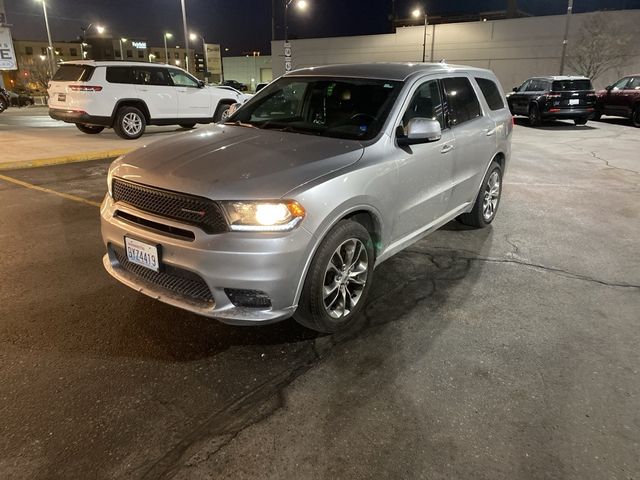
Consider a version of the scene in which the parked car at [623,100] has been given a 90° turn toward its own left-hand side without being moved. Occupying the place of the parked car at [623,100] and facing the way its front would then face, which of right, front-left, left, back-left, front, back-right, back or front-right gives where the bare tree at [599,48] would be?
back-right

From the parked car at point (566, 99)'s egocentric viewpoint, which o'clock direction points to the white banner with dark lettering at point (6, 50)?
The white banner with dark lettering is roughly at 10 o'clock from the parked car.

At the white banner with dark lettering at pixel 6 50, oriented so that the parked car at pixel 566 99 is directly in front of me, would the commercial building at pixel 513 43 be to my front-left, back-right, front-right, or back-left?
front-left

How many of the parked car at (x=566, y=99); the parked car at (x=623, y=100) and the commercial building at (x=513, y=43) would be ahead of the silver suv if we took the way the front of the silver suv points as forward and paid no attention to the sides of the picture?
0

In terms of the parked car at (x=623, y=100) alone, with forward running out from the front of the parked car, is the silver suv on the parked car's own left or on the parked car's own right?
on the parked car's own left

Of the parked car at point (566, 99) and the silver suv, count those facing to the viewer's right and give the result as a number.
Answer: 0

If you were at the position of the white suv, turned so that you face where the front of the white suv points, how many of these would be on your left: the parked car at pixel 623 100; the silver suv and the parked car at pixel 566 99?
0

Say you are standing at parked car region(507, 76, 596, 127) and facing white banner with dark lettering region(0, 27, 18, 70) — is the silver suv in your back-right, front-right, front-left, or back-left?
front-left

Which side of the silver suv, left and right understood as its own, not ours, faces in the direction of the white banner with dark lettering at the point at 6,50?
right

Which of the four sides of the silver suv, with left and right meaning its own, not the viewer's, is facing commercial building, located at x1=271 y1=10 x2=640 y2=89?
back

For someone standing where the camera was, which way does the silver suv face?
facing the viewer and to the left of the viewer

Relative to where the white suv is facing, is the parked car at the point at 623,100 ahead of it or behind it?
ahead

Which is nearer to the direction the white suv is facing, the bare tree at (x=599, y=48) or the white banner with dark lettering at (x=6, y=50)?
the bare tree

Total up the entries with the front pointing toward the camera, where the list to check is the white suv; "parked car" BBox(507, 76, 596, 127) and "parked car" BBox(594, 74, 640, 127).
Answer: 0

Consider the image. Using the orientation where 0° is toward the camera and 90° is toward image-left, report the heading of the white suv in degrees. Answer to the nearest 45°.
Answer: approximately 225°

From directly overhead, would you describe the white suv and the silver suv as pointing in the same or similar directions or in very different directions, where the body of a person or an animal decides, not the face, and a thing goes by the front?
very different directions

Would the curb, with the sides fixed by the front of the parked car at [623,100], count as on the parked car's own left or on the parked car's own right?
on the parked car's own left

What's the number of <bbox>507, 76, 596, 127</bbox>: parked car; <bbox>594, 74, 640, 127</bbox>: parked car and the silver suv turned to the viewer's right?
0

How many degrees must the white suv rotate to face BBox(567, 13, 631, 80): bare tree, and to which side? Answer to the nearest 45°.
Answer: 0° — it already faces it
